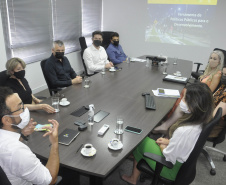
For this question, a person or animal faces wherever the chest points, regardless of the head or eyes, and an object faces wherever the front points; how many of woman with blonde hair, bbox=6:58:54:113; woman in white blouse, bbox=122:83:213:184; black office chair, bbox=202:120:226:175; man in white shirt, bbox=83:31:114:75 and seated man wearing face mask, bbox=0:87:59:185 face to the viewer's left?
2

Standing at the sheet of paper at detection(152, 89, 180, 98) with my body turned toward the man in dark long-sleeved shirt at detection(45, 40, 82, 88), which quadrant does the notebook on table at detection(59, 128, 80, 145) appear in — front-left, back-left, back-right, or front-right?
front-left

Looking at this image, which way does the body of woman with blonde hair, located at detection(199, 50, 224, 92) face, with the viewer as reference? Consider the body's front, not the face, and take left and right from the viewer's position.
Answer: facing the viewer and to the left of the viewer

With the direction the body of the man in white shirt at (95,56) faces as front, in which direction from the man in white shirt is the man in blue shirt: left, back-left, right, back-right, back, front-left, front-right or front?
left

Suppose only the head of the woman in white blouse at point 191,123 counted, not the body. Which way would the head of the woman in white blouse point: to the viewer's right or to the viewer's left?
to the viewer's left

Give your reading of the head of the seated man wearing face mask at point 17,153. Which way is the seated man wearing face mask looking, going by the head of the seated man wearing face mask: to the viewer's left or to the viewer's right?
to the viewer's right

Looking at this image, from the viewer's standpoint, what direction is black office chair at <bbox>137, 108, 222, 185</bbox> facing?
to the viewer's left

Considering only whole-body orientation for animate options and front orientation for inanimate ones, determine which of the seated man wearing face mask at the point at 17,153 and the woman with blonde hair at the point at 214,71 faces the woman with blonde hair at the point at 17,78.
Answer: the woman with blonde hair at the point at 214,71

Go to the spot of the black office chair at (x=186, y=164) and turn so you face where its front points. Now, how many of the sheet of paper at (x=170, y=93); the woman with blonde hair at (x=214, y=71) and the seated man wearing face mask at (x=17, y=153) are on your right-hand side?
2

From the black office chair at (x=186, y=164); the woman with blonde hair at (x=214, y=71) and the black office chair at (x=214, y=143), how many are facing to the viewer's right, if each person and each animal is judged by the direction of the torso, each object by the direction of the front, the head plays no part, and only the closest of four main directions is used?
0

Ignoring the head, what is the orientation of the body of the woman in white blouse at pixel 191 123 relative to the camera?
to the viewer's left

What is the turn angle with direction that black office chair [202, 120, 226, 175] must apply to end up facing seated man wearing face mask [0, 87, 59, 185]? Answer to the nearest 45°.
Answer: approximately 45° to its left

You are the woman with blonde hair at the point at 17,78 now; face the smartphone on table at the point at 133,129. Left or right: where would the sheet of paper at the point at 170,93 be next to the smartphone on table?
left

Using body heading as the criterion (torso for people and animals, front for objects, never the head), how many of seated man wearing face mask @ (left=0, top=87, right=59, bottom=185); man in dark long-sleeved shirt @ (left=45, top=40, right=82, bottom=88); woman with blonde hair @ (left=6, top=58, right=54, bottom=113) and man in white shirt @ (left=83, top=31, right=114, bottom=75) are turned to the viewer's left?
0

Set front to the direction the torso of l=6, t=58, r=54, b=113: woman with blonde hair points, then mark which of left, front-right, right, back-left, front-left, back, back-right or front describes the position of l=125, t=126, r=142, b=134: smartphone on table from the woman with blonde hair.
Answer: front

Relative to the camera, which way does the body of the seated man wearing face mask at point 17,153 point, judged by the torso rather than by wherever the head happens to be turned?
to the viewer's right

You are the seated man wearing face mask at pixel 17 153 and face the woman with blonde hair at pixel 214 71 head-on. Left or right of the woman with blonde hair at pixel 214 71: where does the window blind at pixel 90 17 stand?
left
